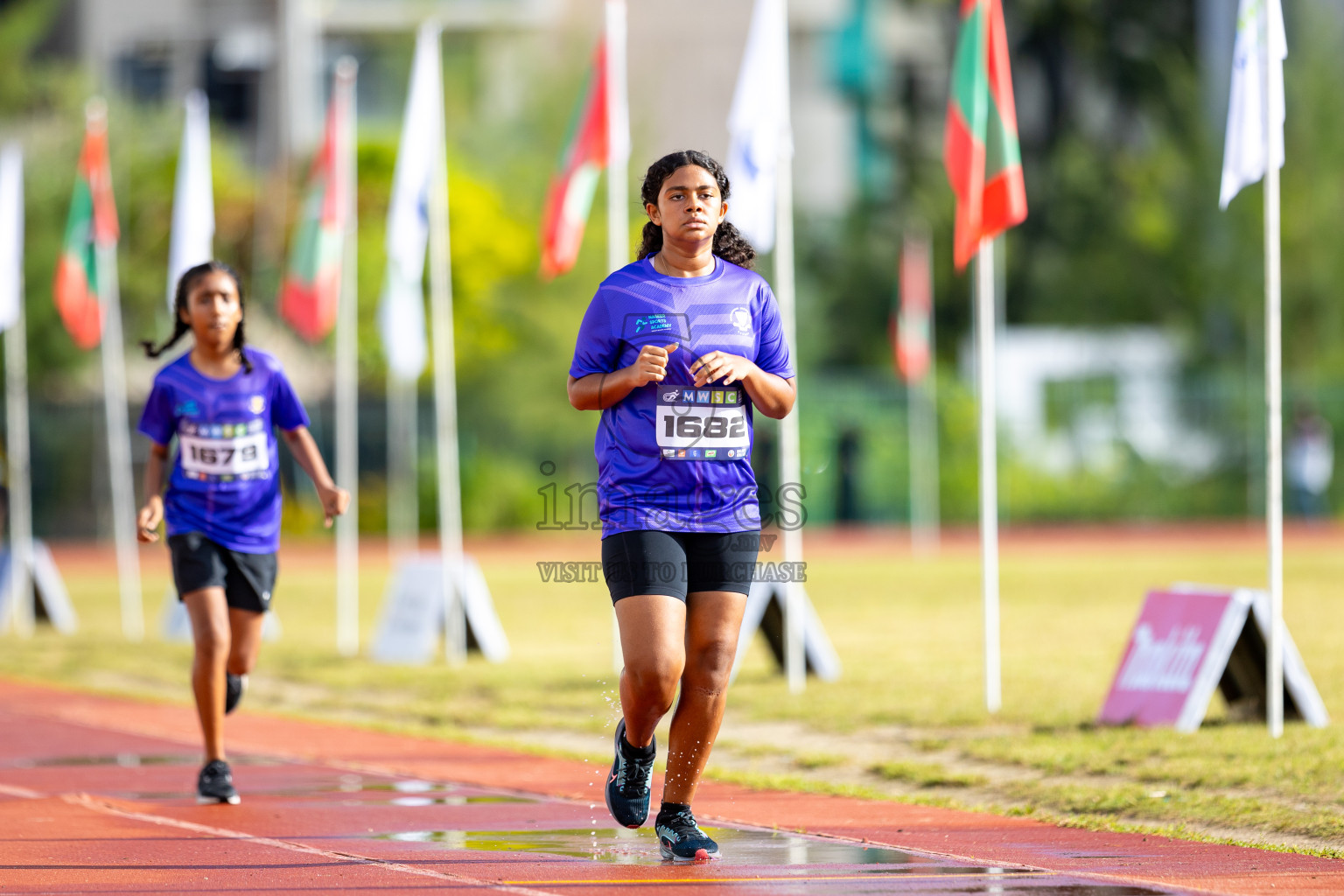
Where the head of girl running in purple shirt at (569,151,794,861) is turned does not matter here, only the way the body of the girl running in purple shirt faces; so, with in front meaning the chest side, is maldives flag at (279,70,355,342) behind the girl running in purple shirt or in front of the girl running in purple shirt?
behind

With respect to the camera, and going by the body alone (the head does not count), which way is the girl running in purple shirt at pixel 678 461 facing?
toward the camera

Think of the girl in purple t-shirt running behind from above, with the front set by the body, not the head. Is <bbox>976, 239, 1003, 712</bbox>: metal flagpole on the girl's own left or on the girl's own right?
on the girl's own left

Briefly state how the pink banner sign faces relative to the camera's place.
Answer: facing the viewer and to the left of the viewer

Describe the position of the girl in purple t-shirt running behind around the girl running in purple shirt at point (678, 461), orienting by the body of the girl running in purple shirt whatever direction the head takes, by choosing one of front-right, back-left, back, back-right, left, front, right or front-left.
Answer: back-right

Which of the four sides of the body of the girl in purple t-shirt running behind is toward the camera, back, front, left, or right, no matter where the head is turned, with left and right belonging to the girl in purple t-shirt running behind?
front

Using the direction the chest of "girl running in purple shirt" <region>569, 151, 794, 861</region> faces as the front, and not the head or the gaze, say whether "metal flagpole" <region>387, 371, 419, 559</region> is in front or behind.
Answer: behind

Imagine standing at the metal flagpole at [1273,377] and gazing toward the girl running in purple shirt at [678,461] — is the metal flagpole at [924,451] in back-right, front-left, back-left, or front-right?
back-right

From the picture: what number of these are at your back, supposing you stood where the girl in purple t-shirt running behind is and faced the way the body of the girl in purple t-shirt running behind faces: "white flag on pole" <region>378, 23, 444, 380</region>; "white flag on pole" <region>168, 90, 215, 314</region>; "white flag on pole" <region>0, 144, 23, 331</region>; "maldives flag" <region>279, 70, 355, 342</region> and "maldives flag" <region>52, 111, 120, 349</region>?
5

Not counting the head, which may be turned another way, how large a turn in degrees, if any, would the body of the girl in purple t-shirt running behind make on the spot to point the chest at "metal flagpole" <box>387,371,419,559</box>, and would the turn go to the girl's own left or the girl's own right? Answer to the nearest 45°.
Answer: approximately 180°

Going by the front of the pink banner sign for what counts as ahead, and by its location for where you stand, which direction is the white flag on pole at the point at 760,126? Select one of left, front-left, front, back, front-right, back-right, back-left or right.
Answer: right

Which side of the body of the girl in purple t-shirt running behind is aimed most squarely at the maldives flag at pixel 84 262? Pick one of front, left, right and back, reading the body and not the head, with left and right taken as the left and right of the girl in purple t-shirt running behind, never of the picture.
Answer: back

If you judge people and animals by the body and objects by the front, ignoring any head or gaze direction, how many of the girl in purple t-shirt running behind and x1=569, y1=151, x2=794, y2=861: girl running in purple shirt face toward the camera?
2

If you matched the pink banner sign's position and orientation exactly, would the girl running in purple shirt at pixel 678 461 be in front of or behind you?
in front
